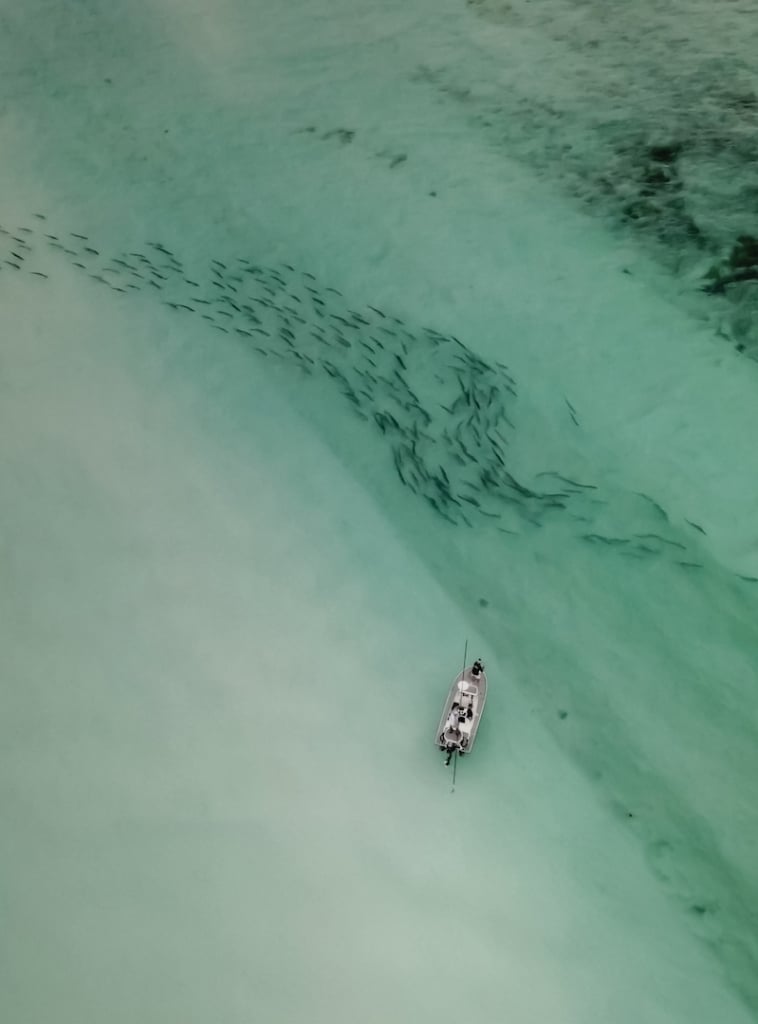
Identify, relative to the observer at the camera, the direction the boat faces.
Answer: facing away from the viewer
